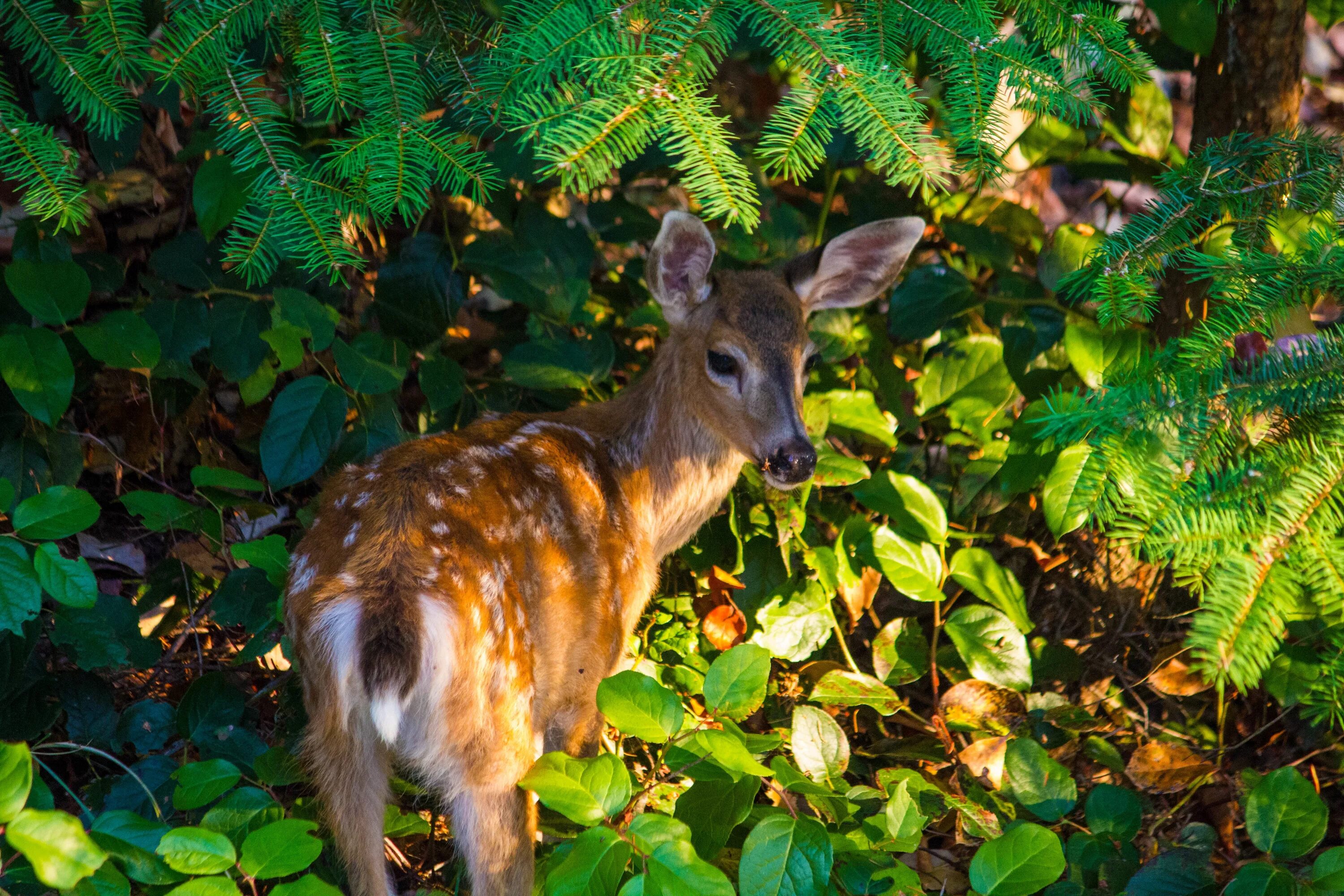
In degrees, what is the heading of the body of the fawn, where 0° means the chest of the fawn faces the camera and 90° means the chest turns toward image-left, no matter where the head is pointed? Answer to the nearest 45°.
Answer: approximately 225°

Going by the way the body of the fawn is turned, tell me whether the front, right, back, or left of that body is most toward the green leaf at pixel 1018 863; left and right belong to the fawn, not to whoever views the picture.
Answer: right

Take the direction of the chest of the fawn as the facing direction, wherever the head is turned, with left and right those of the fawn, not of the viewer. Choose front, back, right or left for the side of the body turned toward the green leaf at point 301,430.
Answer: left

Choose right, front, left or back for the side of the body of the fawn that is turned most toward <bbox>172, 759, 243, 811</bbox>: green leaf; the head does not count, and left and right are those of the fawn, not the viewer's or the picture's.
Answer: back

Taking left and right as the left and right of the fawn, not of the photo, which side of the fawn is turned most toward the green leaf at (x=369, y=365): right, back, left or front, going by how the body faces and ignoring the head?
left

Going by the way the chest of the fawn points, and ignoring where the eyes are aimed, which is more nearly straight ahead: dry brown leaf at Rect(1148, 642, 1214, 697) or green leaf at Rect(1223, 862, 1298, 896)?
the dry brown leaf

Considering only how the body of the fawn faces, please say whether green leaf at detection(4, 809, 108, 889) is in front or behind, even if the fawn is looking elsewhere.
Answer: behind

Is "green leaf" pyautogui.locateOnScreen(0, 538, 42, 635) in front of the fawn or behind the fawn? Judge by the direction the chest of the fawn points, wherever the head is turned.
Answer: behind
